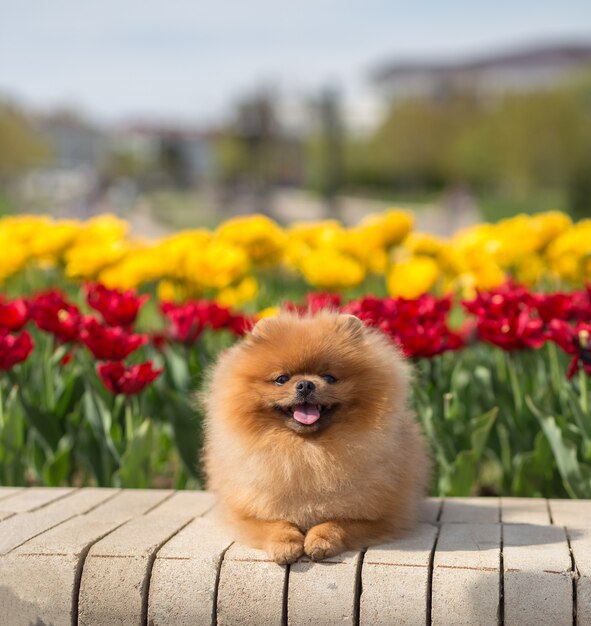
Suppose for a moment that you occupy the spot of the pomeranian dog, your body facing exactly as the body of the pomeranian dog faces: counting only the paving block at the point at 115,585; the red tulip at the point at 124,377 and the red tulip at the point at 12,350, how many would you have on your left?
0

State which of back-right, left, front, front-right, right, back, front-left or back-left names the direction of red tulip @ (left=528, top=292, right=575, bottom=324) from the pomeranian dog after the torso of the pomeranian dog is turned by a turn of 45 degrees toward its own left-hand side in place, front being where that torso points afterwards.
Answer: left

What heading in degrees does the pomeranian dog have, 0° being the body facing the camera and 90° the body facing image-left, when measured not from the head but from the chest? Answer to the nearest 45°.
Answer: approximately 0°

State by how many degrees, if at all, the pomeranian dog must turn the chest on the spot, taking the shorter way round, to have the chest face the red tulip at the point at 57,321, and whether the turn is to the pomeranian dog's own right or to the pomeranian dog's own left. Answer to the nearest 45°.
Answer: approximately 135° to the pomeranian dog's own right

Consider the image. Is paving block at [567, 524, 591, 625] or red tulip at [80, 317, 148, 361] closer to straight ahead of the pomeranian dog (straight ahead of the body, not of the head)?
the paving block

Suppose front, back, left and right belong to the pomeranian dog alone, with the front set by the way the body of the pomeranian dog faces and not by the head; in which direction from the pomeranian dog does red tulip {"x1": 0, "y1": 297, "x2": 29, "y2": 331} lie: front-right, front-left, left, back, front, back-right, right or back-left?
back-right

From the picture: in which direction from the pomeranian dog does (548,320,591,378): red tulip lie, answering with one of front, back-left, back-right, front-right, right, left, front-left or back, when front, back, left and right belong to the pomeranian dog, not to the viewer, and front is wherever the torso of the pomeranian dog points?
back-left

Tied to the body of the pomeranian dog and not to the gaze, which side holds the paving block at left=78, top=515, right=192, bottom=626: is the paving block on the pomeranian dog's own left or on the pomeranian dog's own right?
on the pomeranian dog's own right

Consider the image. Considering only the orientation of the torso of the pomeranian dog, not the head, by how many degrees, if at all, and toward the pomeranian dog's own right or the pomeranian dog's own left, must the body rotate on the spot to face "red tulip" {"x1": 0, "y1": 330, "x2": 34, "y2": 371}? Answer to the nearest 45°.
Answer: approximately 135° to the pomeranian dog's own right

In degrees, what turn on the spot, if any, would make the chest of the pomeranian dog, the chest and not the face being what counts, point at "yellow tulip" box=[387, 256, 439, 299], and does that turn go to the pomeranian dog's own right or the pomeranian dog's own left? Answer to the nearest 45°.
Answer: approximately 180°

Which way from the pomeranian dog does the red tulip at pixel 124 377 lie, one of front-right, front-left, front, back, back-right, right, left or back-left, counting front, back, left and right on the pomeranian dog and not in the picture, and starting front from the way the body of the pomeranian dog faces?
back-right

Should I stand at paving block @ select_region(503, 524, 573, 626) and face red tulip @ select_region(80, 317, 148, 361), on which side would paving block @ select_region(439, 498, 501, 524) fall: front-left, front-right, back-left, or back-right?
front-right

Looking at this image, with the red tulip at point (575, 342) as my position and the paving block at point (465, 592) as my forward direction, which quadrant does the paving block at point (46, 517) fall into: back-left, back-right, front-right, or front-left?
front-right

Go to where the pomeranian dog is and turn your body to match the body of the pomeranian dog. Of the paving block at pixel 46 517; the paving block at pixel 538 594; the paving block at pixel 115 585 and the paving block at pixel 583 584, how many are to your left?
2

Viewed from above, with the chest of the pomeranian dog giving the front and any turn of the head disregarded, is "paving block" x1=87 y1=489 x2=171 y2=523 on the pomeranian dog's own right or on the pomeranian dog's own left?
on the pomeranian dog's own right

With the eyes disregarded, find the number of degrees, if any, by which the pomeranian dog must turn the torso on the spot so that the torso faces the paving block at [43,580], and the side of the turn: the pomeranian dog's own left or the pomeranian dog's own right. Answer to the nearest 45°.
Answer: approximately 90° to the pomeranian dog's own right
